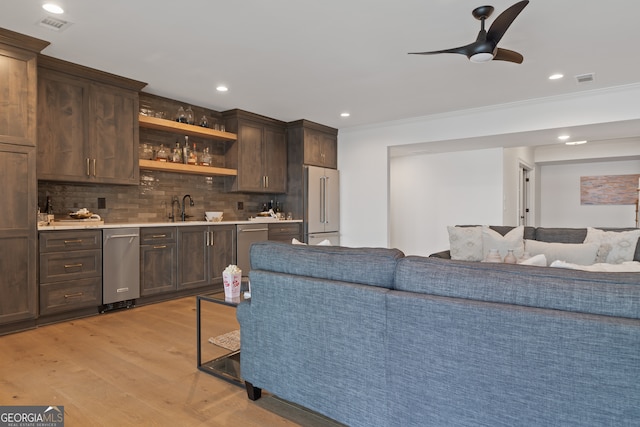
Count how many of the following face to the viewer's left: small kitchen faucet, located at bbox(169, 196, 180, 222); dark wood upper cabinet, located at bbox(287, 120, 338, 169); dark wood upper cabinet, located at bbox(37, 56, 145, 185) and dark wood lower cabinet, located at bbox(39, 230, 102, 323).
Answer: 0

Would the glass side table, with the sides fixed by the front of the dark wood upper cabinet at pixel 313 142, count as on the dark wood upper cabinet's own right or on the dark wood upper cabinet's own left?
on the dark wood upper cabinet's own right

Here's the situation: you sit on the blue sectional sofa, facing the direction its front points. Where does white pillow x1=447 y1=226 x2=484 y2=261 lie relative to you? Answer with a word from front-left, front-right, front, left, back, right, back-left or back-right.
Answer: front-left

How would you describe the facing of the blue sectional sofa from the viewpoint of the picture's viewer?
facing away from the viewer and to the right of the viewer

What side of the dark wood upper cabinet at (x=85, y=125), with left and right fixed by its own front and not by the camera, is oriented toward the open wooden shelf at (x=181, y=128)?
left

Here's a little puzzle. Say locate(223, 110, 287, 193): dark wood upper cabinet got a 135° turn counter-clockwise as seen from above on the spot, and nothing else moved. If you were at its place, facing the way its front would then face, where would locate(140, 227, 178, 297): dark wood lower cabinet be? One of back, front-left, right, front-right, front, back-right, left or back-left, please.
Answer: back-left

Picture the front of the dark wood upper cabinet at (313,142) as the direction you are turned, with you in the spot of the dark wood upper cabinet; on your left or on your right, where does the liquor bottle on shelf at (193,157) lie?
on your right

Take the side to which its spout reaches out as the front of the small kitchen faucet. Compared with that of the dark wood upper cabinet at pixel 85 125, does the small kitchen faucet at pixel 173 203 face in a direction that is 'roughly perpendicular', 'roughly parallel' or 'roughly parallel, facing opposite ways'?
roughly parallel

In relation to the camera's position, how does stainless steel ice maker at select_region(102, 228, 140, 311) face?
facing the viewer and to the right of the viewer

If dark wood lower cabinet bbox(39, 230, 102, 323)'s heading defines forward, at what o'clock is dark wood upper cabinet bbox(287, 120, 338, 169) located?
The dark wood upper cabinet is roughly at 10 o'clock from the dark wood lower cabinet.

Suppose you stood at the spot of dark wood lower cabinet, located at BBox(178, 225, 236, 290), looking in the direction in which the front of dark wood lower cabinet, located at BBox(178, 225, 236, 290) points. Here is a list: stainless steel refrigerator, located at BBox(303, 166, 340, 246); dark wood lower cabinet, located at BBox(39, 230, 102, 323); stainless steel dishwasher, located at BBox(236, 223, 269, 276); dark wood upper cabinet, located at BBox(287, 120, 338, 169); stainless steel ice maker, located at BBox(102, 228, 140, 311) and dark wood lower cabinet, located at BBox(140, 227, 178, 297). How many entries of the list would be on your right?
3
